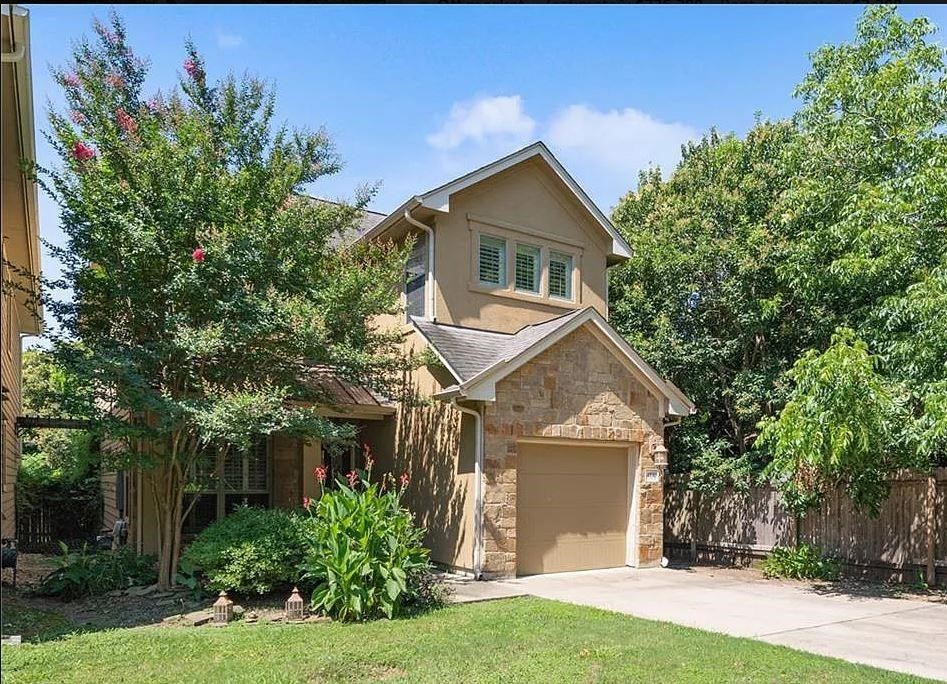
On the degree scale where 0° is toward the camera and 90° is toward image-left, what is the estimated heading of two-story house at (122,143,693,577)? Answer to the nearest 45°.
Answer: approximately 315°

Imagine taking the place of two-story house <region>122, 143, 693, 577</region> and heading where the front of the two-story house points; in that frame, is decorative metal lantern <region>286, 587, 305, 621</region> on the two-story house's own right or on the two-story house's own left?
on the two-story house's own right

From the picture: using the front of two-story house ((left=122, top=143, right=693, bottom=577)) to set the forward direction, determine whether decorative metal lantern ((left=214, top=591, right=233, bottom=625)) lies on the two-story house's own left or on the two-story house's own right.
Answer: on the two-story house's own right

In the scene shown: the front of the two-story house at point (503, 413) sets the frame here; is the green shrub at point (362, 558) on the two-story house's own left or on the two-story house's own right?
on the two-story house's own right

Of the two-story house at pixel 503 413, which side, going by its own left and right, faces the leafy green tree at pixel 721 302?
left

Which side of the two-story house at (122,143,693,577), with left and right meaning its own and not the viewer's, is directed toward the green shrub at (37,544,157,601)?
right
